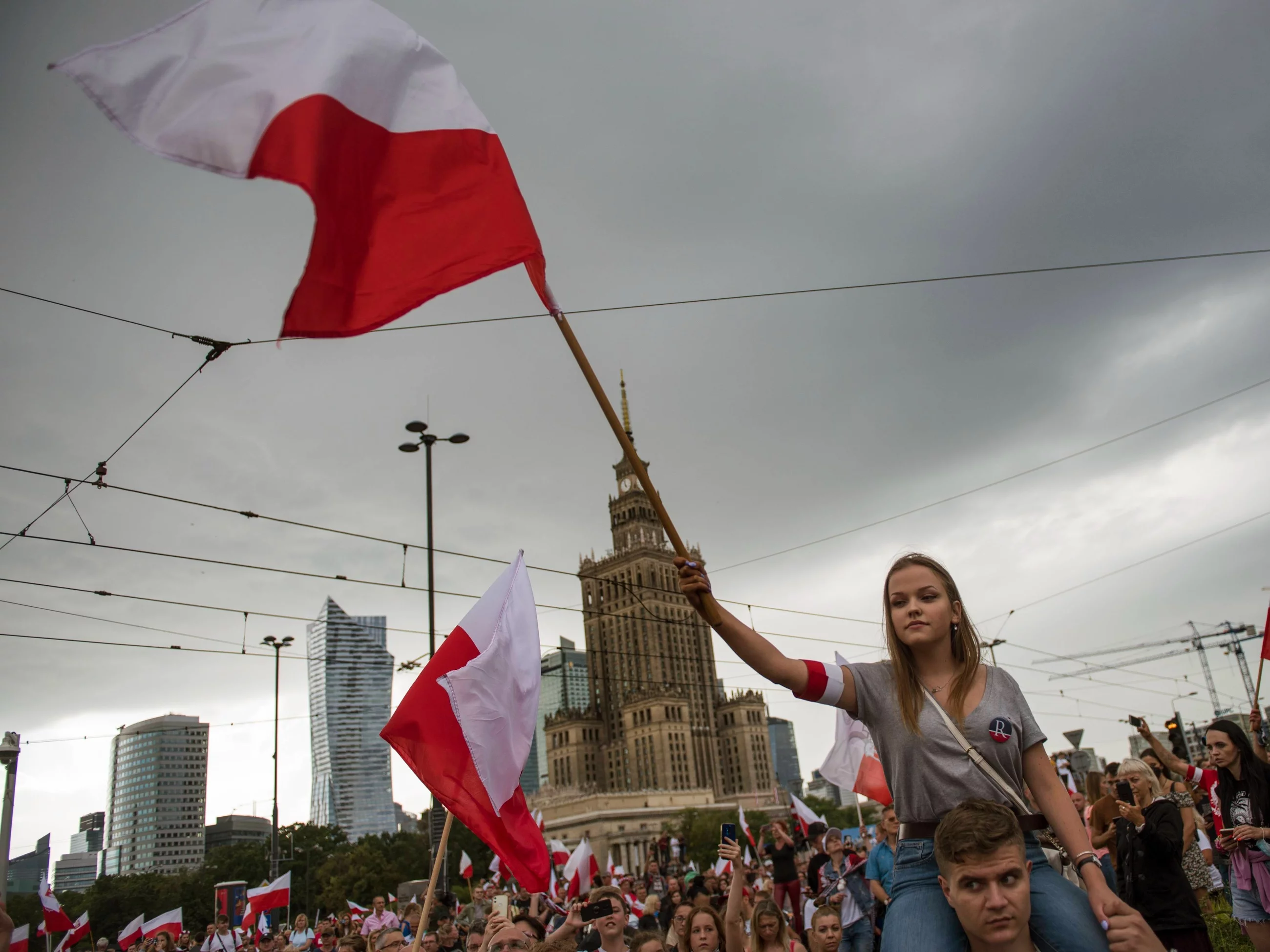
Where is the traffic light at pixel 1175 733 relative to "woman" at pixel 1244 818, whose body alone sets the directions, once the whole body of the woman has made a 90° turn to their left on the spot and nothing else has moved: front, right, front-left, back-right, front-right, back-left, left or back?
back-left

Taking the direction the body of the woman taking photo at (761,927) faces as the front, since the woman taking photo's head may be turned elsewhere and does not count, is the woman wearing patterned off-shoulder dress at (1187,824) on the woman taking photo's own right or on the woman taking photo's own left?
on the woman taking photo's own left

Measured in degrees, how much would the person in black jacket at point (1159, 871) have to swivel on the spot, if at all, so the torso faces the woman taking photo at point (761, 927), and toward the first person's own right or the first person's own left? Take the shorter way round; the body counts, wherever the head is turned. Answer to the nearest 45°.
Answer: approximately 45° to the first person's own right

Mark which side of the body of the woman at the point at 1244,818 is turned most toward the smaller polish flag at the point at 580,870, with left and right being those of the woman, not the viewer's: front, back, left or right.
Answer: right

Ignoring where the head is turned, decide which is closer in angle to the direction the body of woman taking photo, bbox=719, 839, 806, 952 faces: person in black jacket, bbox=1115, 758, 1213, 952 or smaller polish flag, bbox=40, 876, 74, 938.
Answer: the person in black jacket

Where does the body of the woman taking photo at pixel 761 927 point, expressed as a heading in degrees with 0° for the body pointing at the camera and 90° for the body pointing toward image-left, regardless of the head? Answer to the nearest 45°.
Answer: approximately 0°
